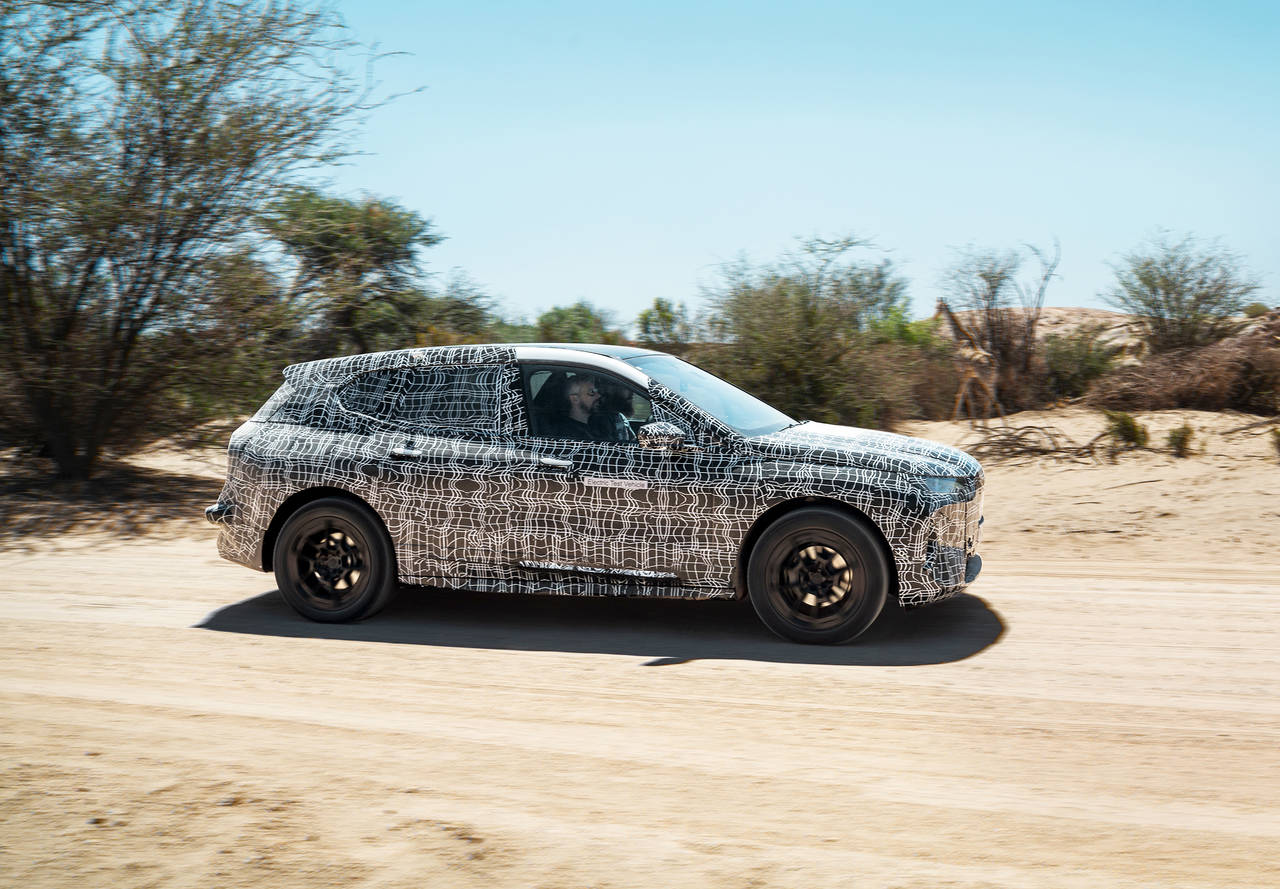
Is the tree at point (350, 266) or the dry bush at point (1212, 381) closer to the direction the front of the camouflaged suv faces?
the dry bush

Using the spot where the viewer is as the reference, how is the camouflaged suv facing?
facing to the right of the viewer

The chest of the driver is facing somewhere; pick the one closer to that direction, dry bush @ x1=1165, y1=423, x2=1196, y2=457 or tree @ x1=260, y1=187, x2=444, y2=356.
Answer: the dry bush

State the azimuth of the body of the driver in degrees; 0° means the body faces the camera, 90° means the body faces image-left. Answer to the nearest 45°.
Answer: approximately 270°
